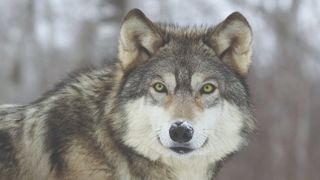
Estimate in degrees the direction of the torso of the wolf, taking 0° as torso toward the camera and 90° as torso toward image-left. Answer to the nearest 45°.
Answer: approximately 315°
